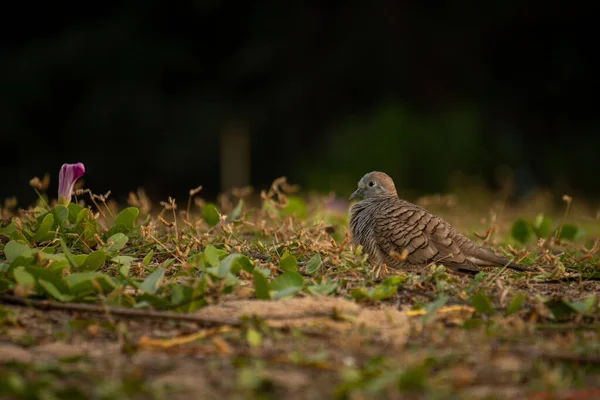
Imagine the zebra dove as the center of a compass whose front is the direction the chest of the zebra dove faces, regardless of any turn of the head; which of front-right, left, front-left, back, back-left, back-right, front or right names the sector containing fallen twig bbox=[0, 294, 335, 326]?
front-left

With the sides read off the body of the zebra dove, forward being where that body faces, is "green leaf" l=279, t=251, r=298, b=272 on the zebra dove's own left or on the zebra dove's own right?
on the zebra dove's own left

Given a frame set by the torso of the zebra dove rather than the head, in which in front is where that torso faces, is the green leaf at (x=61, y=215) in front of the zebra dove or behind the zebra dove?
in front

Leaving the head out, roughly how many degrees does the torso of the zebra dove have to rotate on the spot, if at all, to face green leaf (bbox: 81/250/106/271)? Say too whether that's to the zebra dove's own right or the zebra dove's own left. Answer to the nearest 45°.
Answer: approximately 45° to the zebra dove's own left

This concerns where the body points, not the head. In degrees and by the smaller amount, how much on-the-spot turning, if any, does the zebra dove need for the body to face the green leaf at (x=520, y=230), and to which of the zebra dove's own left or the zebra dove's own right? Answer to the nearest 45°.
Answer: approximately 135° to the zebra dove's own right

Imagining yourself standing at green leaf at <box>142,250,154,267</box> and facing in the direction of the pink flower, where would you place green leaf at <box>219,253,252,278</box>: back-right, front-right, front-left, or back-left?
back-right

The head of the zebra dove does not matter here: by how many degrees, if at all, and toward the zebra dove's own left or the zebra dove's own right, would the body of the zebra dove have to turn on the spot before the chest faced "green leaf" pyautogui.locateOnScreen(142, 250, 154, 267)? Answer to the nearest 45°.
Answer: approximately 45° to the zebra dove's own left

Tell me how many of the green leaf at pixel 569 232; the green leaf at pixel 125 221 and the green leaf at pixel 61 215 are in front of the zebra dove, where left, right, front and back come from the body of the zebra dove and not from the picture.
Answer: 2

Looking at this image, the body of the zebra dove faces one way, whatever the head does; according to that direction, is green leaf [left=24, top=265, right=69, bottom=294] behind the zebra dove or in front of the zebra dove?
in front

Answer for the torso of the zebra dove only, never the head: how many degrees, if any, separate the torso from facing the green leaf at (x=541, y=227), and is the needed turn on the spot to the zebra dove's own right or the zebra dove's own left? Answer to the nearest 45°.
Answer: approximately 135° to the zebra dove's own right

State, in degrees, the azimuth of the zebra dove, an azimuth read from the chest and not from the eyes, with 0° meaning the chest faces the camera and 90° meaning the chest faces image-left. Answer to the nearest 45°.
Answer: approximately 90°

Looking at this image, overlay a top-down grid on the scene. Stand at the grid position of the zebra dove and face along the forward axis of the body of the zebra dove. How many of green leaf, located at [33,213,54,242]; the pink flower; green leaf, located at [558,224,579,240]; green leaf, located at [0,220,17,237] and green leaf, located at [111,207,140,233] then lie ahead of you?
4

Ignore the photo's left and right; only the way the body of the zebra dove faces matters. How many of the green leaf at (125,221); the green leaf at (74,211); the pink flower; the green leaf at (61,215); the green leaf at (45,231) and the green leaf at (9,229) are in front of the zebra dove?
6

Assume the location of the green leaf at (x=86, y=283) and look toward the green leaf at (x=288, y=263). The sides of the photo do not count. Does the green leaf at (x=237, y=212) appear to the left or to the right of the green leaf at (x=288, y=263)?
left

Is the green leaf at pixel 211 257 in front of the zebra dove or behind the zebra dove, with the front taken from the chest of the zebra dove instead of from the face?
in front
